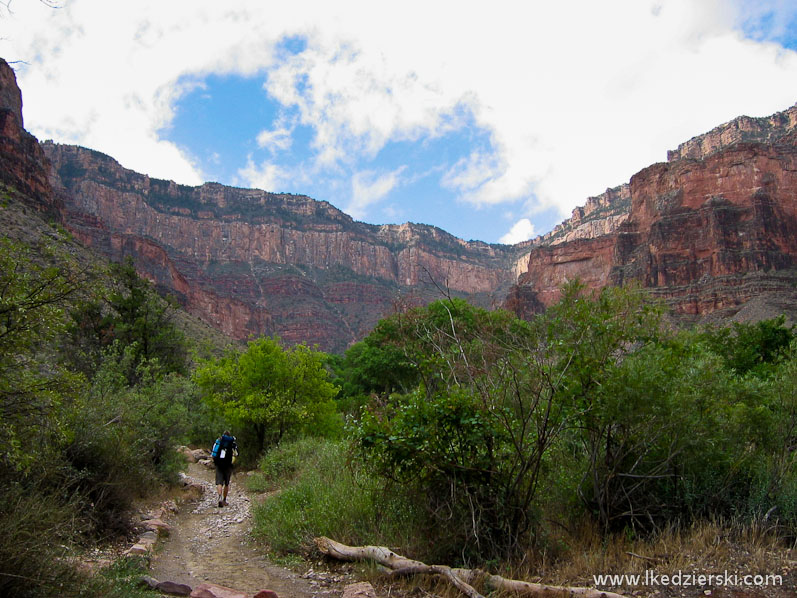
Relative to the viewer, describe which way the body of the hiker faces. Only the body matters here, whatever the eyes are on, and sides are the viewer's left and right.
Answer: facing away from the viewer

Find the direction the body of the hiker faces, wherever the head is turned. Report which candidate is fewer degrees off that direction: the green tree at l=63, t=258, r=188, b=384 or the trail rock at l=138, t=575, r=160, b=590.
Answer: the green tree

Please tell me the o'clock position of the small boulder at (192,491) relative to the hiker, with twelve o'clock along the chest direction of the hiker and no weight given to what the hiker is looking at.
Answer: The small boulder is roughly at 11 o'clock from the hiker.

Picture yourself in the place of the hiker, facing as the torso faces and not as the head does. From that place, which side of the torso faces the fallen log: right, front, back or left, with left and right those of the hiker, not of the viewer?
back

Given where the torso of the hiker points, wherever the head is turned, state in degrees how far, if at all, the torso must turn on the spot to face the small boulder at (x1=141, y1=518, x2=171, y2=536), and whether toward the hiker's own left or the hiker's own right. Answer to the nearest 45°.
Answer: approximately 180°

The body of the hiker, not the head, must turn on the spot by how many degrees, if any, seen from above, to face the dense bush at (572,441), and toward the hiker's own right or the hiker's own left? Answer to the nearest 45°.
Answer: approximately 135° to the hiker's own right

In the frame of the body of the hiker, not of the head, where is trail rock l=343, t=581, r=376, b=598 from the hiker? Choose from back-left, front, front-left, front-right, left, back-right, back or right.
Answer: back

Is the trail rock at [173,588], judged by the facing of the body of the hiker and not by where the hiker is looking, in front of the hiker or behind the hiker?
behind

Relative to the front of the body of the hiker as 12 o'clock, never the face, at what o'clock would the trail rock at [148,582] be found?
The trail rock is roughly at 6 o'clock from the hiker.

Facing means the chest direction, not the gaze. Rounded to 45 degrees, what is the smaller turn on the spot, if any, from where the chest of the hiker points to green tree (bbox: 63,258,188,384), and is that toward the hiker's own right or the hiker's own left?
0° — they already face it

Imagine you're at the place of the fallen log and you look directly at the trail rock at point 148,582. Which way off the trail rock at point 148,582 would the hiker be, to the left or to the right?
right

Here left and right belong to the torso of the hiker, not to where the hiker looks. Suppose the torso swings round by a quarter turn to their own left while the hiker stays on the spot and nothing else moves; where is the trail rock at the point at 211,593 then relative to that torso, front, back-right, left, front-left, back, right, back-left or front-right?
left
